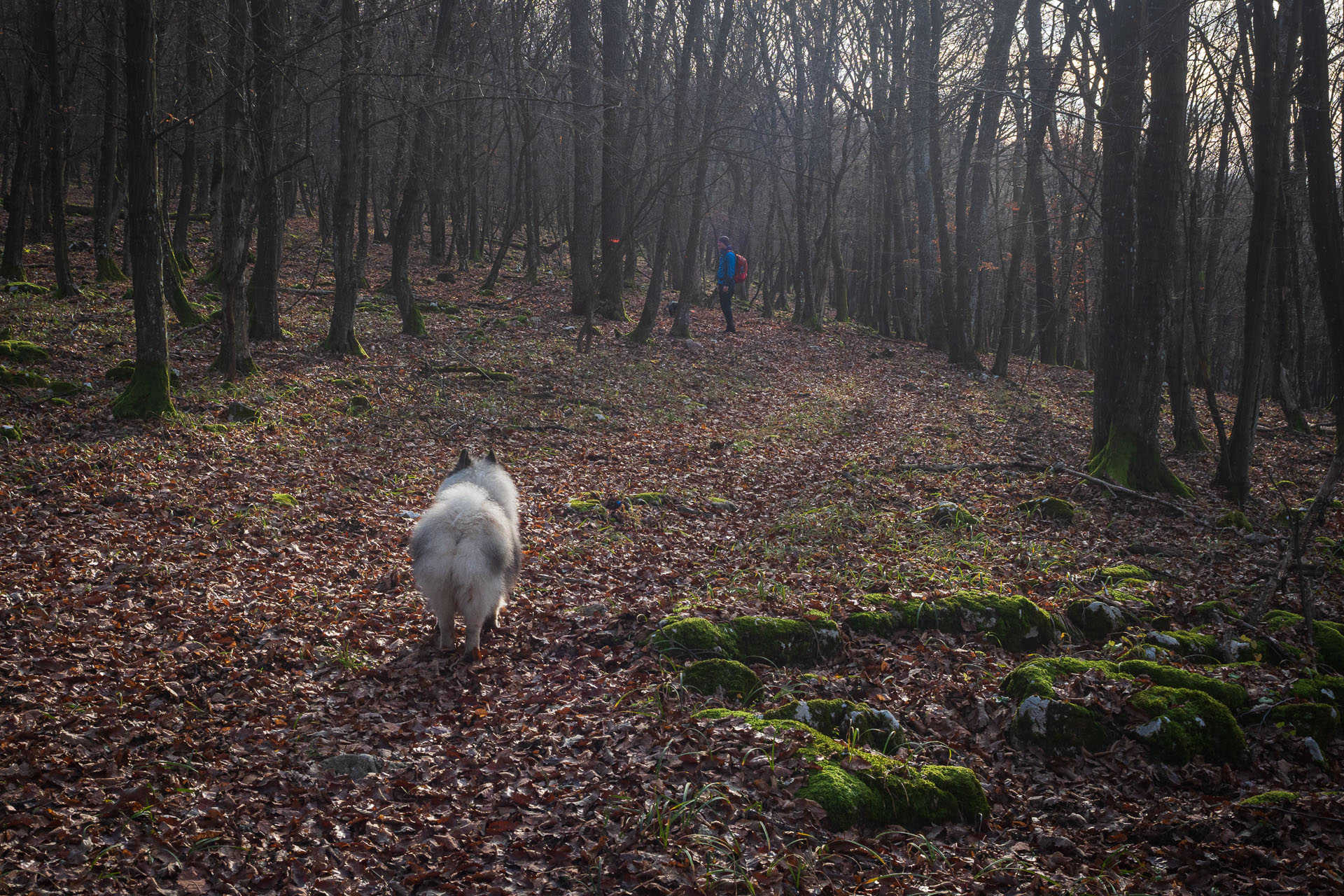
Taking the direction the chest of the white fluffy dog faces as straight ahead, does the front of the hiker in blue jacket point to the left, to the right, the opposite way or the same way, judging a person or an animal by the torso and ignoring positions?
to the left

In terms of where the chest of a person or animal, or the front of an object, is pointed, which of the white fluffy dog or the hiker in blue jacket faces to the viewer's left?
the hiker in blue jacket

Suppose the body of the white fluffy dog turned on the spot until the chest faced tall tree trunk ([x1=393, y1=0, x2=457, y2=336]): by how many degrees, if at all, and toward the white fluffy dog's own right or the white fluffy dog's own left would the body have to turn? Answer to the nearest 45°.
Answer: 0° — it already faces it

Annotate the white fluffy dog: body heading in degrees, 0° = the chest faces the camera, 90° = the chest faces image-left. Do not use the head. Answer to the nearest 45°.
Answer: approximately 180°

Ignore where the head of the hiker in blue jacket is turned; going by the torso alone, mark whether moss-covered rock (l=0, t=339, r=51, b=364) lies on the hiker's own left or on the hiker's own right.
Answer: on the hiker's own left

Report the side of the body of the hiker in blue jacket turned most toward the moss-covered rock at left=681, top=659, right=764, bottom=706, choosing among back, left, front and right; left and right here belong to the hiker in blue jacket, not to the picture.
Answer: left

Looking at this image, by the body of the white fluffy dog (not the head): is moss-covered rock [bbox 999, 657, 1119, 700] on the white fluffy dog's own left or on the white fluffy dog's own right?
on the white fluffy dog's own right

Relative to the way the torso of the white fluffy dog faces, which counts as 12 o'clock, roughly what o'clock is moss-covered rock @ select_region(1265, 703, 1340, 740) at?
The moss-covered rock is roughly at 4 o'clock from the white fluffy dog.

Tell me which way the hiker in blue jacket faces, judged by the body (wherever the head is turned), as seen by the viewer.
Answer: to the viewer's left

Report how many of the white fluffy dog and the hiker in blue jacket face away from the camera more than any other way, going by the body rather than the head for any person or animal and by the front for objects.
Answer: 1
